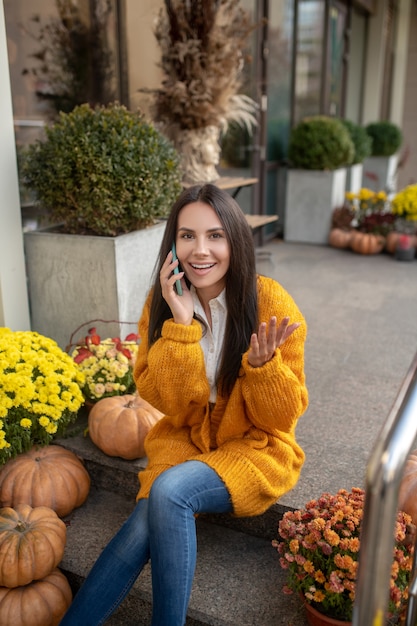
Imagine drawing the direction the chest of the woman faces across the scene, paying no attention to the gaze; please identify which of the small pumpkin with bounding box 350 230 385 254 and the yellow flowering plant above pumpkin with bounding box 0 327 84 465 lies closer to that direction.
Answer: the yellow flowering plant above pumpkin

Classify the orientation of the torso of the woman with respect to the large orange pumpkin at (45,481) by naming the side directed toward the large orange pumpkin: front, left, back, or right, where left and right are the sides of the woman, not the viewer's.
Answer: right

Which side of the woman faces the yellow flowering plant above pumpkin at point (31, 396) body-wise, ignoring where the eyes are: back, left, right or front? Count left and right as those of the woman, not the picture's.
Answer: right

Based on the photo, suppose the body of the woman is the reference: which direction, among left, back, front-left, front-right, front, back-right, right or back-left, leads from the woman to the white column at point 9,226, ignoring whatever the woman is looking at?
right

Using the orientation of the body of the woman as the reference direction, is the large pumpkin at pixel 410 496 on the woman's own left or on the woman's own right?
on the woman's own left

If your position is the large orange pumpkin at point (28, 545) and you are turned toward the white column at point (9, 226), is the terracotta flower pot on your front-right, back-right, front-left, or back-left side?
back-right

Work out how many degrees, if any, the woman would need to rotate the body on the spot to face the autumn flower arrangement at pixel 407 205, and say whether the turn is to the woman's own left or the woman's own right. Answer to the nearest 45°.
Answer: approximately 180°

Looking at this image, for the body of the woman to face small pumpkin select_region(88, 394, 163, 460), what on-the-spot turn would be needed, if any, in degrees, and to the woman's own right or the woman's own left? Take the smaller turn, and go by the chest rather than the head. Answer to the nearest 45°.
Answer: approximately 90° to the woman's own right

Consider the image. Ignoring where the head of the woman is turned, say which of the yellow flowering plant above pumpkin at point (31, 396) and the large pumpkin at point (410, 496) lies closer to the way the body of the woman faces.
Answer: the yellow flowering plant above pumpkin

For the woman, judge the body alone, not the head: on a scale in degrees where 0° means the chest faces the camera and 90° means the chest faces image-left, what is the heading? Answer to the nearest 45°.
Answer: approximately 45°

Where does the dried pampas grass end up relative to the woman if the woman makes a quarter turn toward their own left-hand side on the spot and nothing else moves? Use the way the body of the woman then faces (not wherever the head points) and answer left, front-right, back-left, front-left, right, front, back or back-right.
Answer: back-left
